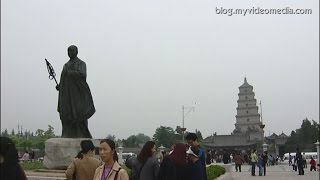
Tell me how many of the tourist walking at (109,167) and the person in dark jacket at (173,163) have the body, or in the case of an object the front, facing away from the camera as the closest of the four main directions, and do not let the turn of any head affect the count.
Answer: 1

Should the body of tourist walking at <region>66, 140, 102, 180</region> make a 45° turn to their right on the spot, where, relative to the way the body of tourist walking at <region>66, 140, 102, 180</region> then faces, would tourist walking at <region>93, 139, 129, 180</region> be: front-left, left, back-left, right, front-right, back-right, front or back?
right

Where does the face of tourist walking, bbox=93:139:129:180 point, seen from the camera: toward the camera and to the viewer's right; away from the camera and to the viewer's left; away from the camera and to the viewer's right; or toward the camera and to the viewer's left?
toward the camera and to the viewer's left

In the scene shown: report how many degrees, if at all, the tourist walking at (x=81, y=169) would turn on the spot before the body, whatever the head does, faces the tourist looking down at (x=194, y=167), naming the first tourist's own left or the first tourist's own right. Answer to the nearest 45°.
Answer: approximately 45° to the first tourist's own right

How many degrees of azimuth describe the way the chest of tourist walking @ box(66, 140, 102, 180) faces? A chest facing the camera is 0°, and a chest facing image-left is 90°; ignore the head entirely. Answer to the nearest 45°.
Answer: approximately 225°

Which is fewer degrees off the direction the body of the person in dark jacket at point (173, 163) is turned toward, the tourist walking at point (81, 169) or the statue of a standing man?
the statue of a standing man

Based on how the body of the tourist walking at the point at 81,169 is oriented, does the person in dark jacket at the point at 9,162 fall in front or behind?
behind

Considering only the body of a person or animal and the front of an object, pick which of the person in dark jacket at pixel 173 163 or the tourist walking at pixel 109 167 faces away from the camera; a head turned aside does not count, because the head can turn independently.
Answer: the person in dark jacket

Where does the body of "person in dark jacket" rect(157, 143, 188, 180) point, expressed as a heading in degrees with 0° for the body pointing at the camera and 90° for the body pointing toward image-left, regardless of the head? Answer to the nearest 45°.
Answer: approximately 180°

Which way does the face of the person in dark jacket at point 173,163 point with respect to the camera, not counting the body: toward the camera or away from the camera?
away from the camera
